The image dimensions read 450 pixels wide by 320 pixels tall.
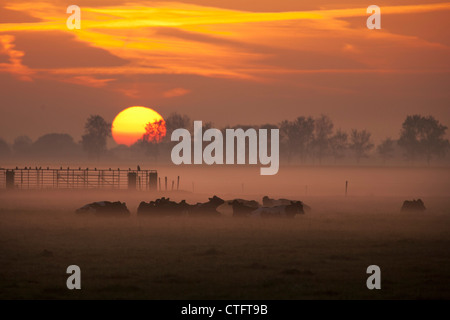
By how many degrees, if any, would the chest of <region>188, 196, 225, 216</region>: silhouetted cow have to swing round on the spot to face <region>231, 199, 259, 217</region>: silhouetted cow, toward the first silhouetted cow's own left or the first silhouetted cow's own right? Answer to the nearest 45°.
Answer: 0° — it already faces it

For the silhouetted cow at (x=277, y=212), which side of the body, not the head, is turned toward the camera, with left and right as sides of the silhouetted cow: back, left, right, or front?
right

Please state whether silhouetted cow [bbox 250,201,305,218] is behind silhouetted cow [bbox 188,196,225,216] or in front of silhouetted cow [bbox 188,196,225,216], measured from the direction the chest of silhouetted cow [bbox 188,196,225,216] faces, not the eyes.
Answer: in front

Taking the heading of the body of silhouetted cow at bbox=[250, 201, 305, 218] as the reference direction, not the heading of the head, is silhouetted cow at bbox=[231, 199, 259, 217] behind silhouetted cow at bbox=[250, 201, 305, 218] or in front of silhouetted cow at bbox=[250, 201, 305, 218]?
behind

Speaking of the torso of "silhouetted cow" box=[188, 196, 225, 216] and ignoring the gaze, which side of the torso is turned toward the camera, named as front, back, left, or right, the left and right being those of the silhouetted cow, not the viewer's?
right

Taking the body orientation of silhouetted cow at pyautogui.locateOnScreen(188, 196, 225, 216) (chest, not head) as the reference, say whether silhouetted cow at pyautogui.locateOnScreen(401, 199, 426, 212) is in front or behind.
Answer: in front

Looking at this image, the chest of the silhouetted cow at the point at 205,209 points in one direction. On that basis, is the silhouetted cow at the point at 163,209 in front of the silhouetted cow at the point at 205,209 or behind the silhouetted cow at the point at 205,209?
behind
